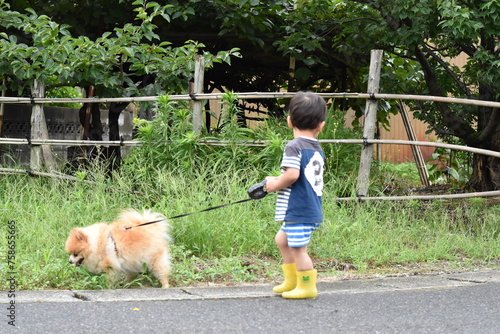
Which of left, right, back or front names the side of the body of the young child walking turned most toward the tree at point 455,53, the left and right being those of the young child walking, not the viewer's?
right

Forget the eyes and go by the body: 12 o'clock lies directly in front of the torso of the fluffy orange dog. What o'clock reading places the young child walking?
The young child walking is roughly at 7 o'clock from the fluffy orange dog.

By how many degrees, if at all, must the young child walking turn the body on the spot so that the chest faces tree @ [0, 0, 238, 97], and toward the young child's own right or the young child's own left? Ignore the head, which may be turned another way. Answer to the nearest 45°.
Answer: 0° — they already face it

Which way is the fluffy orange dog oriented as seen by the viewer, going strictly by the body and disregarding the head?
to the viewer's left

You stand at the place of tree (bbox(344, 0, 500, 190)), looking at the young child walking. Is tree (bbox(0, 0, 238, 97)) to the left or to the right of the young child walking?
right

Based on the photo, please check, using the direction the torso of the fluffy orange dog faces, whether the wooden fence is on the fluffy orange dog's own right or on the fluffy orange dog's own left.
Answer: on the fluffy orange dog's own right

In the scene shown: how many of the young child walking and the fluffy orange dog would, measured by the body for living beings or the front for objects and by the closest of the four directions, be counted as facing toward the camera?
0

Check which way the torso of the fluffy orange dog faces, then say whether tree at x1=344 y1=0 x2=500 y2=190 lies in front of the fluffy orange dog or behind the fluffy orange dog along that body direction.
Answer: behind

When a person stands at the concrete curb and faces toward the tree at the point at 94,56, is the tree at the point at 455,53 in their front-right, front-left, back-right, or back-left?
front-right

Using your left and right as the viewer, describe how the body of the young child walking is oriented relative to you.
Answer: facing away from the viewer and to the left of the viewer
